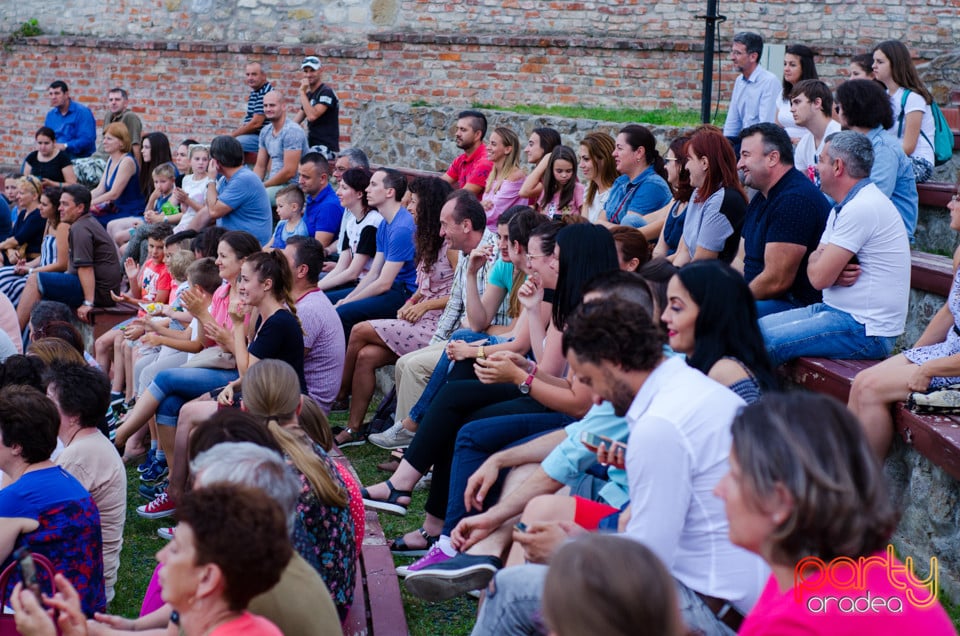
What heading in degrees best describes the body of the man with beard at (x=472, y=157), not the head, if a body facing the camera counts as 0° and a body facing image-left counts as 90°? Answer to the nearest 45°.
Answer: approximately 45°

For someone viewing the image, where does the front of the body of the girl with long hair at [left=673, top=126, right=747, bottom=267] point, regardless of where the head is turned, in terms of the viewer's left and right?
facing to the left of the viewer

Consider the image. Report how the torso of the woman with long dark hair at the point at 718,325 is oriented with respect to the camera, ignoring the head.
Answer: to the viewer's left

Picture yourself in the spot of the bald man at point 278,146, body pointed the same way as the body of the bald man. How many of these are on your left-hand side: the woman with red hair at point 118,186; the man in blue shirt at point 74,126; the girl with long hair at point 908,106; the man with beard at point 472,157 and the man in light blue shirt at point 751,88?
3

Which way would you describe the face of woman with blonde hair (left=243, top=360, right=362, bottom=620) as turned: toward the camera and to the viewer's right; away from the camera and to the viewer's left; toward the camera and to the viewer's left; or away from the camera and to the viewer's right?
away from the camera and to the viewer's left

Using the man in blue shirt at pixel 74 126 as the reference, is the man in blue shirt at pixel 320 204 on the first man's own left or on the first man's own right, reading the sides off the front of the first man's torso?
on the first man's own left

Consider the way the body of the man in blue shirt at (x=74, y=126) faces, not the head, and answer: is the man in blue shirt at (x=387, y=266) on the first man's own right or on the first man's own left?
on the first man's own left

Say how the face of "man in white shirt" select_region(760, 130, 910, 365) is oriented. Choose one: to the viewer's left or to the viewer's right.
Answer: to the viewer's left

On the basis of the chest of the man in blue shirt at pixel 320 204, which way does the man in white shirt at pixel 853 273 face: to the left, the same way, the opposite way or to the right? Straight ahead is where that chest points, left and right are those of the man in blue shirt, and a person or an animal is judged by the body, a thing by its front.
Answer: to the right
